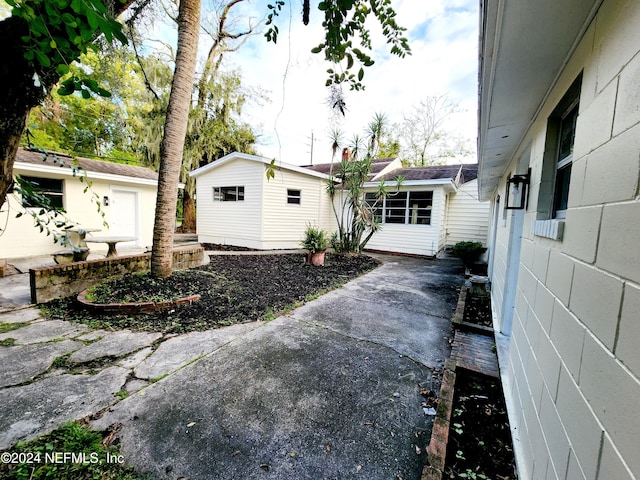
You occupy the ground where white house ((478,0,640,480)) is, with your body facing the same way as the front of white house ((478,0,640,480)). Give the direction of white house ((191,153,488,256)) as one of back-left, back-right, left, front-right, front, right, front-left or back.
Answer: front-right

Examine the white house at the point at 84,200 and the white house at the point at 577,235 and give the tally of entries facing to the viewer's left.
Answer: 1

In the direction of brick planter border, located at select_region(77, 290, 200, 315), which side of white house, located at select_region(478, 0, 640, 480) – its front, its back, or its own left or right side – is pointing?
front

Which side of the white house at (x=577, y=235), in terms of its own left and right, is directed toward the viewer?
left

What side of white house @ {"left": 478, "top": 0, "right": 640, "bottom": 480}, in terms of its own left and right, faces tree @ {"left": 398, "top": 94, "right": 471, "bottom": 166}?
right

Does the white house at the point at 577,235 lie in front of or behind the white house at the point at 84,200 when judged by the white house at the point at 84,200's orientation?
in front

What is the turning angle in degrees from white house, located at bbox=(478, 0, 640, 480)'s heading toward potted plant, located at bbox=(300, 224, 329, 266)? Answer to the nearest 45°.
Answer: approximately 45° to its right

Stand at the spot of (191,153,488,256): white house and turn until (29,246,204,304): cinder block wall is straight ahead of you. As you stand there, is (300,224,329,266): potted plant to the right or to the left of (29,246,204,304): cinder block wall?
left

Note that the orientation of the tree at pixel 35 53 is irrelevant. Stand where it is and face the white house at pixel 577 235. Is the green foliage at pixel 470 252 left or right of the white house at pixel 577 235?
left

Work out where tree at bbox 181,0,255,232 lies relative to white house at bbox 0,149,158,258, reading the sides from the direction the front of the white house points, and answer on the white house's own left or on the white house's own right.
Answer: on the white house's own left

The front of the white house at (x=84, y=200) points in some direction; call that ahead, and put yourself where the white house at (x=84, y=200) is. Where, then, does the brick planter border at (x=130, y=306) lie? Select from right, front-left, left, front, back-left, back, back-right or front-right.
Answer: front-right
